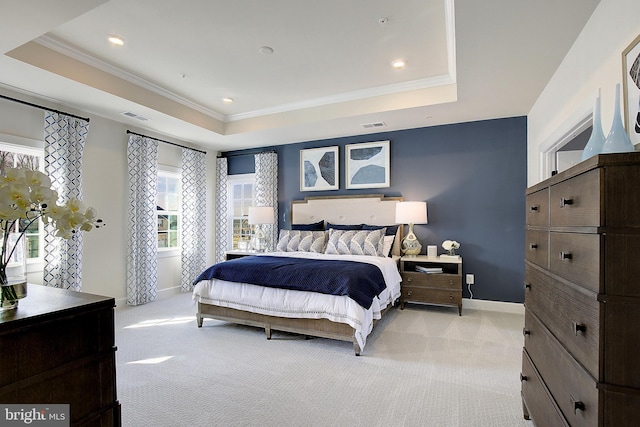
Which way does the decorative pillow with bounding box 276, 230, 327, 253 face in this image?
toward the camera

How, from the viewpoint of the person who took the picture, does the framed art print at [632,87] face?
facing to the left of the viewer

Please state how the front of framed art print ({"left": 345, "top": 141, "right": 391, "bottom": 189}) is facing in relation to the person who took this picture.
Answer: facing the viewer

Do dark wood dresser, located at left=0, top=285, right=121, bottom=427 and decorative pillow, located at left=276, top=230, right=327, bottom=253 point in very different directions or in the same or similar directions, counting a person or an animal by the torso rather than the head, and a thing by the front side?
very different directions

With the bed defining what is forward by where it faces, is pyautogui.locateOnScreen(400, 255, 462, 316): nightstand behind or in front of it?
behind

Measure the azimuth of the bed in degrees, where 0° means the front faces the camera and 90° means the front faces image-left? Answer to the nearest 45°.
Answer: approximately 45°

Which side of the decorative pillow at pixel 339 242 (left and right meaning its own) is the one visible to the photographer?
front

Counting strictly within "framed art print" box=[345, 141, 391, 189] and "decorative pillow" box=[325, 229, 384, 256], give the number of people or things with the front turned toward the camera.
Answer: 2

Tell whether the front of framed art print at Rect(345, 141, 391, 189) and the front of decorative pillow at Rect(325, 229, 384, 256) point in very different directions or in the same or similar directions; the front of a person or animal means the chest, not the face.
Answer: same or similar directions

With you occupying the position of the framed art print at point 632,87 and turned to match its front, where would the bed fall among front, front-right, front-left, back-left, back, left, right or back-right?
front

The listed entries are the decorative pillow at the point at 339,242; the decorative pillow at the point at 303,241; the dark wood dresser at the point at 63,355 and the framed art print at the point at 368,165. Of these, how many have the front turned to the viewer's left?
0

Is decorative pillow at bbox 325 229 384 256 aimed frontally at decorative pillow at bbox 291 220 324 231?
no
